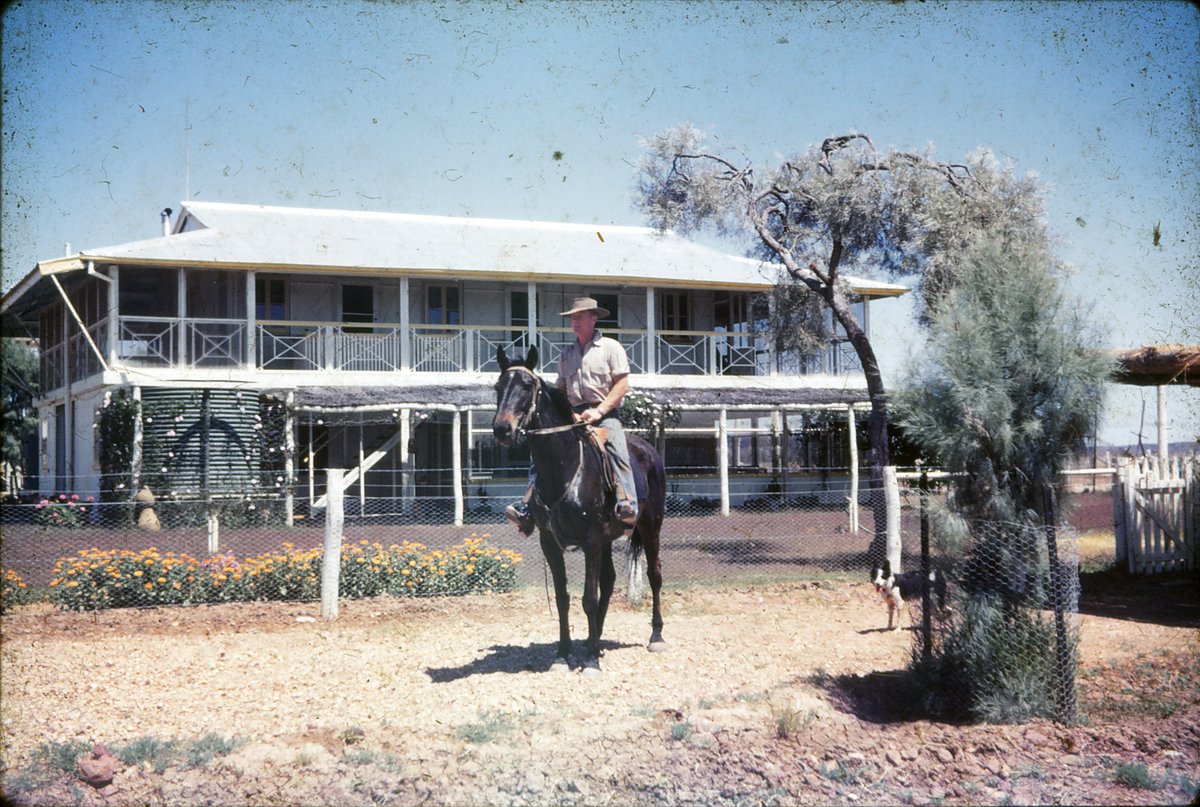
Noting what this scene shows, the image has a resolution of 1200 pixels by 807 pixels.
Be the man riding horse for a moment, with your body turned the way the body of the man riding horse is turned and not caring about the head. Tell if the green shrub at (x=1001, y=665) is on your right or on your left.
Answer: on your left

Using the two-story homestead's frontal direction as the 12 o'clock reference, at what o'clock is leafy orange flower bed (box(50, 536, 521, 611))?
The leafy orange flower bed is roughly at 12 o'clock from the two-story homestead.

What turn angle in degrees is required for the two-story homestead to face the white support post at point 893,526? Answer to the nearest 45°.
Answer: approximately 45° to its left

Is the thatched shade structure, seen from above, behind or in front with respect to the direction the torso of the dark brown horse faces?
behind

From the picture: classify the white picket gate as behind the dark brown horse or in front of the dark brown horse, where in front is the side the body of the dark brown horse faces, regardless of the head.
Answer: behind

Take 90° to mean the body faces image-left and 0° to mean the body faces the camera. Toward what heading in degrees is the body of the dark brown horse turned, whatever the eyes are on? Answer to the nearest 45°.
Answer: approximately 45°
